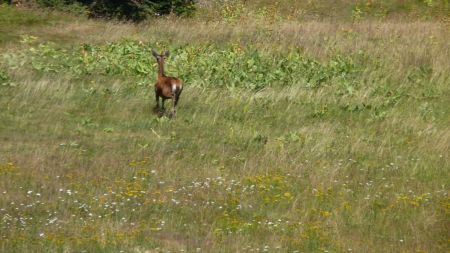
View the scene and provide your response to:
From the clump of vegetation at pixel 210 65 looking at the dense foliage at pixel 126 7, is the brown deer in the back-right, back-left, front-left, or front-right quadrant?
back-left

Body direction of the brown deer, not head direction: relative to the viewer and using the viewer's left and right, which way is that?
facing away from the viewer and to the left of the viewer

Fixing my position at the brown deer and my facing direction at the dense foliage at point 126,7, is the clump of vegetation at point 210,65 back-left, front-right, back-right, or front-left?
front-right

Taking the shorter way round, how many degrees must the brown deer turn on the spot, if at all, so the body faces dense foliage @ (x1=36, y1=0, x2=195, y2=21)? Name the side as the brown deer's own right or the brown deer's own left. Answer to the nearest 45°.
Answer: approximately 45° to the brown deer's own right
